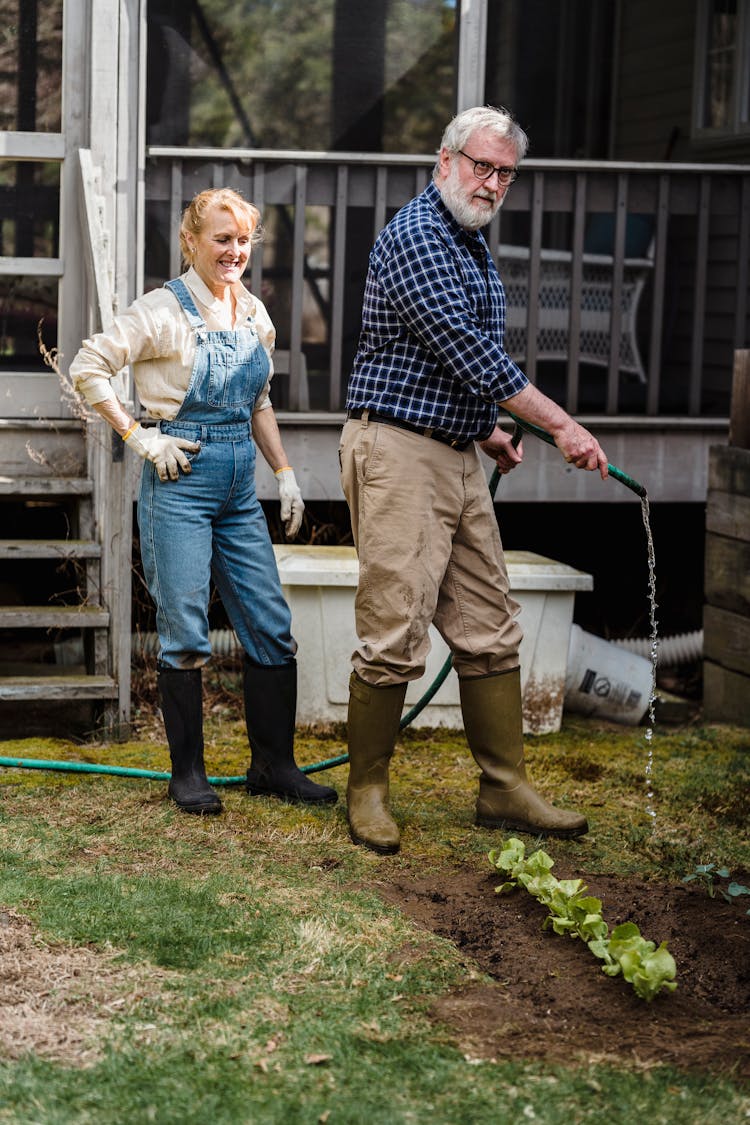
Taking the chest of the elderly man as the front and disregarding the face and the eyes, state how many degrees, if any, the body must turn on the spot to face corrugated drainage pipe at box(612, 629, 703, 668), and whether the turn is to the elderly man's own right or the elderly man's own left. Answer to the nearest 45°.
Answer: approximately 135° to the elderly man's own left

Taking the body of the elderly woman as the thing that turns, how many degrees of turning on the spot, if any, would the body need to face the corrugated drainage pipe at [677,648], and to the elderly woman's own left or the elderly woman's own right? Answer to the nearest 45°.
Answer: approximately 90° to the elderly woman's own left

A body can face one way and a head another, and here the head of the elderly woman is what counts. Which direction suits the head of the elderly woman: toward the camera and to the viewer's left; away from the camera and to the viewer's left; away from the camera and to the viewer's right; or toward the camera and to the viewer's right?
toward the camera and to the viewer's right

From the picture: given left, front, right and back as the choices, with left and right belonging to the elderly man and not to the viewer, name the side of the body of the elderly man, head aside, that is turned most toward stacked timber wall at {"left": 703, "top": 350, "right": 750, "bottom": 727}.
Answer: left

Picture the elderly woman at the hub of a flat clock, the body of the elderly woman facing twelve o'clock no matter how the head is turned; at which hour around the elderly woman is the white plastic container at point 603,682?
The white plastic container is roughly at 9 o'clock from the elderly woman.

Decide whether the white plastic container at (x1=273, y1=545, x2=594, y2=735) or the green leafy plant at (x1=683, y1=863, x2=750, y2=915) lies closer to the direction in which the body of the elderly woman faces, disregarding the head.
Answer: the green leafy plant

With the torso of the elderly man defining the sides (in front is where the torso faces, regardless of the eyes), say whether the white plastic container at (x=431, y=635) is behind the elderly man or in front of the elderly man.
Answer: behind

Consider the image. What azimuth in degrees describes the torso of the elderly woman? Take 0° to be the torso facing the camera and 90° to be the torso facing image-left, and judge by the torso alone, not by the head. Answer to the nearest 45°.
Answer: approximately 315°

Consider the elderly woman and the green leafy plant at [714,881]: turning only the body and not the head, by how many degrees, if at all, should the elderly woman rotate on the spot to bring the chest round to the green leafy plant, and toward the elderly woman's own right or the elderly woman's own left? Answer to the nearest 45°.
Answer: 0° — they already face it
